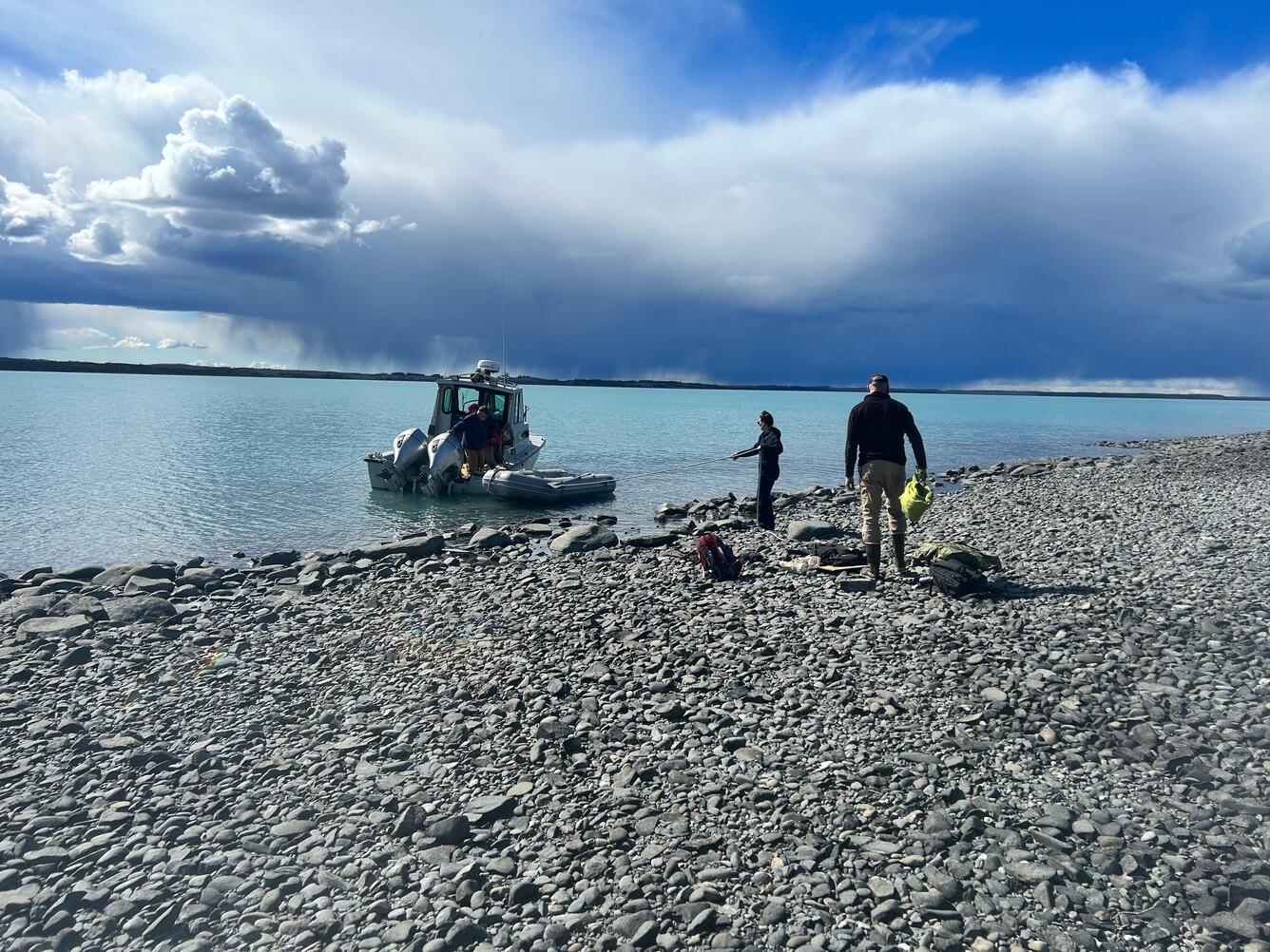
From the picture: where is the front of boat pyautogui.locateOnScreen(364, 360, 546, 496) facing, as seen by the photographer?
facing away from the viewer and to the right of the viewer

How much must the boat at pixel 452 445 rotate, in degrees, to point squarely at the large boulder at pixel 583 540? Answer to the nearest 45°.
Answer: approximately 135° to its right

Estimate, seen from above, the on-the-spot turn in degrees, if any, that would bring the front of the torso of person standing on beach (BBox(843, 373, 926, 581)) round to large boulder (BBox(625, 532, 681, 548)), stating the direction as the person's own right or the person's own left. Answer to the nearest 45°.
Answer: approximately 45° to the person's own left

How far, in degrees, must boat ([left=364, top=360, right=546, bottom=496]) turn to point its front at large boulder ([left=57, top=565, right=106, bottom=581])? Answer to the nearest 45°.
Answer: approximately 180°

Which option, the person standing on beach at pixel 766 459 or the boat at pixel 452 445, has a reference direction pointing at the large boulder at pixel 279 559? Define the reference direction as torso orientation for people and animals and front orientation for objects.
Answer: the person standing on beach

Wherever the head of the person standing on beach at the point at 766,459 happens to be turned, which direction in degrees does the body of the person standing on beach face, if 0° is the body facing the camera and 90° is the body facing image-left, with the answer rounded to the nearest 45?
approximately 90°

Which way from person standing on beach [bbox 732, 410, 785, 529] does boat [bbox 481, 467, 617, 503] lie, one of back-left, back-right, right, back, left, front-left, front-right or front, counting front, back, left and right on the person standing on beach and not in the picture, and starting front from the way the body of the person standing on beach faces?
front-right

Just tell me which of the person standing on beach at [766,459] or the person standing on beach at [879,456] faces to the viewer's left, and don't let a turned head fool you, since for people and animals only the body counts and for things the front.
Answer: the person standing on beach at [766,459]

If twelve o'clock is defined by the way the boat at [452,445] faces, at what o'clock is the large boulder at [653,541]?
The large boulder is roughly at 4 o'clock from the boat.

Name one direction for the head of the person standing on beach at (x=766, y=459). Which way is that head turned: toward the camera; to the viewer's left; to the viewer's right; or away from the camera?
to the viewer's left

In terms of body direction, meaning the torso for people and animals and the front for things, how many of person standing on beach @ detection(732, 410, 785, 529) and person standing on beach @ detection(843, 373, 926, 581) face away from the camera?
1

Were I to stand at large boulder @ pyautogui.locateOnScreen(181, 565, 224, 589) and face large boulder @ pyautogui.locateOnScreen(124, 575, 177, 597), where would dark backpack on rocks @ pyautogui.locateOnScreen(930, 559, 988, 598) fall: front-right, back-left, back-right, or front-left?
back-left

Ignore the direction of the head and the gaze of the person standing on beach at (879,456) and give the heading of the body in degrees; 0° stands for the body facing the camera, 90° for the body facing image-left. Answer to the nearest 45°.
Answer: approximately 180°

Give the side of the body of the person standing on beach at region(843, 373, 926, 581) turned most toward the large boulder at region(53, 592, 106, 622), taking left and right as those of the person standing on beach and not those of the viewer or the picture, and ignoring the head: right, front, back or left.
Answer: left
